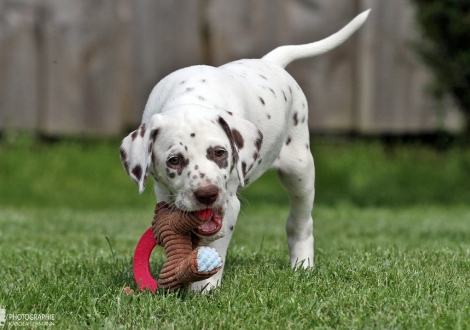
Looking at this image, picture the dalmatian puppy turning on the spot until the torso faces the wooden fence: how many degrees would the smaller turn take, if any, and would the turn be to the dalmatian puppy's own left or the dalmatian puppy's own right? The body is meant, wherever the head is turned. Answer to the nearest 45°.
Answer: approximately 135° to the dalmatian puppy's own right

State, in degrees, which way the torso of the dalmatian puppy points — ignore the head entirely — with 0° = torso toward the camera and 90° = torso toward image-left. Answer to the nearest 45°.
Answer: approximately 45°
